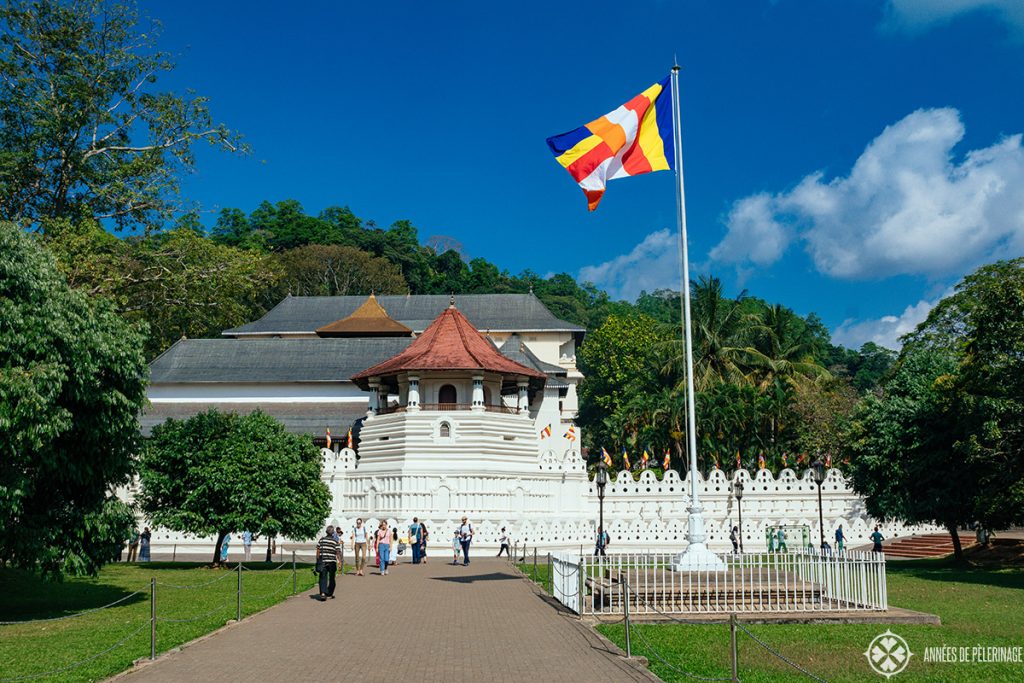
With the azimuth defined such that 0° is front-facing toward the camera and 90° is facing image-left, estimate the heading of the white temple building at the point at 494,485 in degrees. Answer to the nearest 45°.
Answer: approximately 0°

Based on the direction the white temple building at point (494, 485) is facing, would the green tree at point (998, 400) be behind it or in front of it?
in front

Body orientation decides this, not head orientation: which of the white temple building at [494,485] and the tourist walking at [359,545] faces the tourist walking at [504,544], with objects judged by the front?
the white temple building

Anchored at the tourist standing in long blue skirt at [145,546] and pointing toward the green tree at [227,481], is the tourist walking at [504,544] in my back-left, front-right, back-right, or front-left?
front-left

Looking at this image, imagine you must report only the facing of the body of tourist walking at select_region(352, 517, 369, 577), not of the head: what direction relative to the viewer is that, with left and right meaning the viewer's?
facing the viewer

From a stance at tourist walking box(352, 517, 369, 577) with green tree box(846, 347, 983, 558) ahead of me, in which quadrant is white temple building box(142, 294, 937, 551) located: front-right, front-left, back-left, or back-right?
front-left

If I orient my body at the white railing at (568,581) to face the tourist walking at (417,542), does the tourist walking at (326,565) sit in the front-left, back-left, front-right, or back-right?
front-left

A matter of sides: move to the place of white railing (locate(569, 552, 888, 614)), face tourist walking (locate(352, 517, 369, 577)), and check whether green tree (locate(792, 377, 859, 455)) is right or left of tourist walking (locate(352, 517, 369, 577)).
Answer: right

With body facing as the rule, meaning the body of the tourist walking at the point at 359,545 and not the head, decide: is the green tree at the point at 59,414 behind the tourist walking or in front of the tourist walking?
in front
